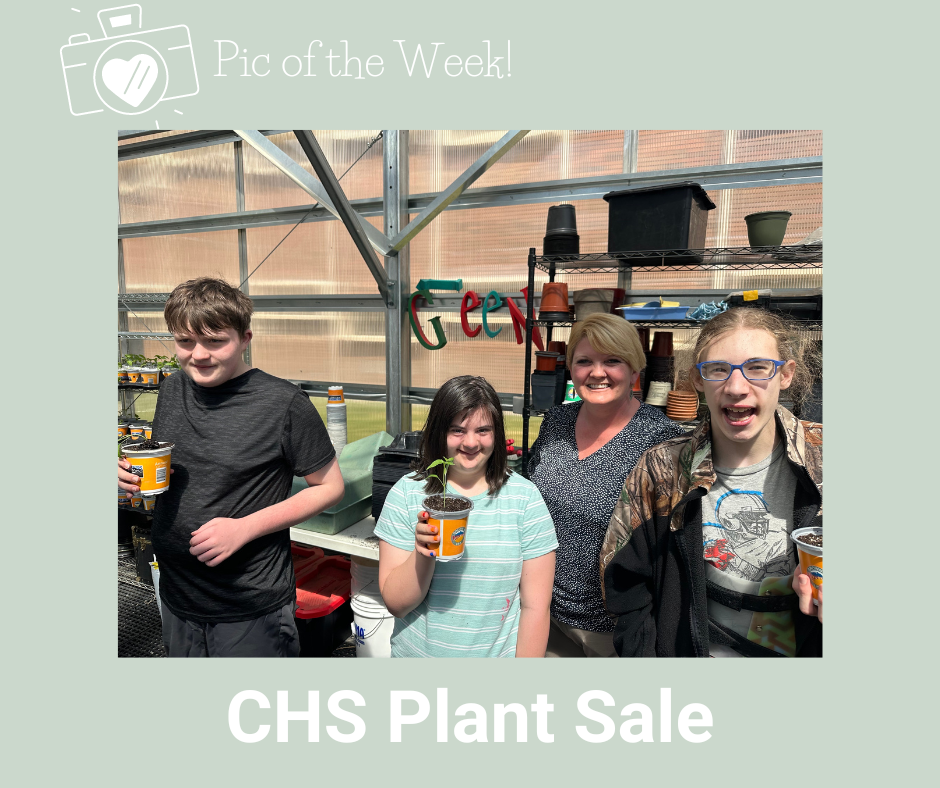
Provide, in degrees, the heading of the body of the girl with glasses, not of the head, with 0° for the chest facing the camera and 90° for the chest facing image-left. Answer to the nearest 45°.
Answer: approximately 0°

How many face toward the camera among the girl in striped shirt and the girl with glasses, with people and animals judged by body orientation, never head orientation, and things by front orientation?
2

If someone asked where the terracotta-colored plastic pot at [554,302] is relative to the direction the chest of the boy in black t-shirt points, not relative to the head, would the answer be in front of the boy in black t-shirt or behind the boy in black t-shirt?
behind

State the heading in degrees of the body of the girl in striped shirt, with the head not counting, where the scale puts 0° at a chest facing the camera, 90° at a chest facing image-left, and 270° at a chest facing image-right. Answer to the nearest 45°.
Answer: approximately 0°
